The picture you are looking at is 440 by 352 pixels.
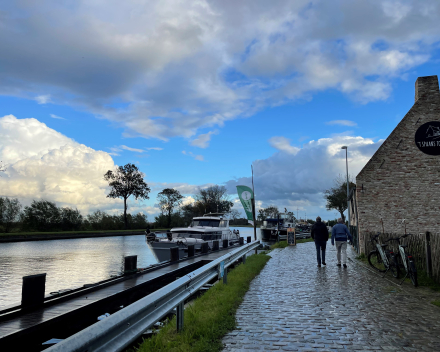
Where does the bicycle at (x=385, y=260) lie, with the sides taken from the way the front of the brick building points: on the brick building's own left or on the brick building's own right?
on the brick building's own left

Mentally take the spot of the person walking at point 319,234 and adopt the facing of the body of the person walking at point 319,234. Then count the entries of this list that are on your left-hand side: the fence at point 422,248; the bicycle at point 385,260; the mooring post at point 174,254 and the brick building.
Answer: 1

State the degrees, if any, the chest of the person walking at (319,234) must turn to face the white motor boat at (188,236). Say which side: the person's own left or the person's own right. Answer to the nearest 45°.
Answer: approximately 45° to the person's own left

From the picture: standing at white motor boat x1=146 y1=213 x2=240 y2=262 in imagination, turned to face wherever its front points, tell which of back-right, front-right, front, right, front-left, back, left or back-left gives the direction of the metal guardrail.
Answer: front-left

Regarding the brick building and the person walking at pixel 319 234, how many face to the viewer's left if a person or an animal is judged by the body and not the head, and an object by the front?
1

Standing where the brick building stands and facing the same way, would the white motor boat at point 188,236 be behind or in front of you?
in front

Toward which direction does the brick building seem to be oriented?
to the viewer's left

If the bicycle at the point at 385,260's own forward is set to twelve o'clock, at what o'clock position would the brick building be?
The brick building is roughly at 2 o'clock from the bicycle.

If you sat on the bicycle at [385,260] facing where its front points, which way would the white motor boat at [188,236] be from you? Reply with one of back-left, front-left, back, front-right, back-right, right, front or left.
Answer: front

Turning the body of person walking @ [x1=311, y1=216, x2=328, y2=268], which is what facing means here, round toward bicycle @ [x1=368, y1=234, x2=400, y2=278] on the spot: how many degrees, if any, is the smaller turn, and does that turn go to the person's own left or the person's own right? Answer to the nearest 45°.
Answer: approximately 135° to the person's own right

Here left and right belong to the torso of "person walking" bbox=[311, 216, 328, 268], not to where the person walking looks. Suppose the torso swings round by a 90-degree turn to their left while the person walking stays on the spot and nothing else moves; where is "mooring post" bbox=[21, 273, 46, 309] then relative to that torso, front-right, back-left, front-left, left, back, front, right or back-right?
front-left

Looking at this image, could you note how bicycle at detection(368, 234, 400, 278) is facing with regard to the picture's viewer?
facing away from the viewer and to the left of the viewer

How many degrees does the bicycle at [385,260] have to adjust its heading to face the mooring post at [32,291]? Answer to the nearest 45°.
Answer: approximately 90° to its left

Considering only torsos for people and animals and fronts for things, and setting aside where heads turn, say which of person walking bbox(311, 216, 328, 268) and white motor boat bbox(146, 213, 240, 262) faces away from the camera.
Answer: the person walking

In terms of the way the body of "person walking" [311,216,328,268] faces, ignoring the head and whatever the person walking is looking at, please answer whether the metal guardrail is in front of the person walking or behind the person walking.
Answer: behind

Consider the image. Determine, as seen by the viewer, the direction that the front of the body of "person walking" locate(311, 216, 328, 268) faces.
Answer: away from the camera

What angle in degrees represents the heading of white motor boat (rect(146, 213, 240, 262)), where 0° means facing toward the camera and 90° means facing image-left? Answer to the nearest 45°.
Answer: approximately 45°

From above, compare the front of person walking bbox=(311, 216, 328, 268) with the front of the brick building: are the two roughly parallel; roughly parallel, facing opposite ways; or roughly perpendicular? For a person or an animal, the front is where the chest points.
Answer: roughly perpendicular

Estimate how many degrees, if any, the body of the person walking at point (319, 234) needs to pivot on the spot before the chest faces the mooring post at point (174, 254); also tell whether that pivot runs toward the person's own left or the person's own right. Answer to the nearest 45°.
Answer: approximately 90° to the person's own left

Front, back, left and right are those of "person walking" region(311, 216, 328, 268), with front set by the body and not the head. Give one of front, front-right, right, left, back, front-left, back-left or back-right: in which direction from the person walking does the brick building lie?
front-right
